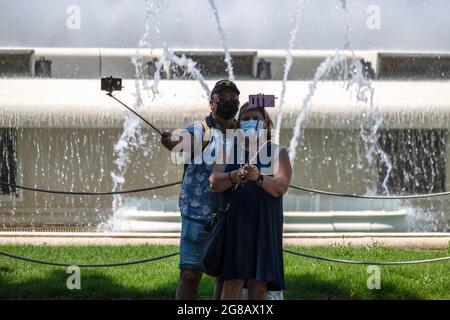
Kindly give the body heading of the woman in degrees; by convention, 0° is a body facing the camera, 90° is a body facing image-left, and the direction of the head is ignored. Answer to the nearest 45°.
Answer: approximately 0°

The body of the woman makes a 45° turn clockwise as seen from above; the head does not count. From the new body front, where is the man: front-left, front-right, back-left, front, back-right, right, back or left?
right
